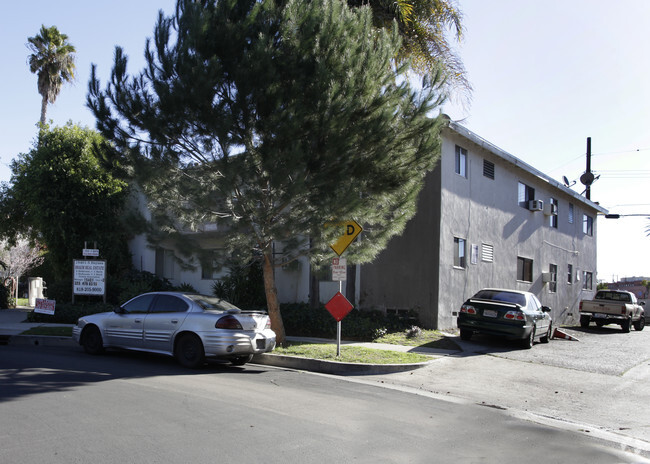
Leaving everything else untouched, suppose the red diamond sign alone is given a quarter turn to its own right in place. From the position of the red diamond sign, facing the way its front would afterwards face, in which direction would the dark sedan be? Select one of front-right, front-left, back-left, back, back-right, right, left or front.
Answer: back-right

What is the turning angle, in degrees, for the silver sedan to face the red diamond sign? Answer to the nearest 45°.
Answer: approximately 135° to its right

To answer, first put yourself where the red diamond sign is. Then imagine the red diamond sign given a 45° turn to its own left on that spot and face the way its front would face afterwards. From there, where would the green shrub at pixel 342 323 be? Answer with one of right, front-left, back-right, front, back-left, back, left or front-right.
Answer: back-left

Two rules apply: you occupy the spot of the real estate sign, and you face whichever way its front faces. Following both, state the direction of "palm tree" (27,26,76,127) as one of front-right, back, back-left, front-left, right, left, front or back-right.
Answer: back

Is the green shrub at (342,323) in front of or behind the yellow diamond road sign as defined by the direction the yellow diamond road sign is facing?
behind

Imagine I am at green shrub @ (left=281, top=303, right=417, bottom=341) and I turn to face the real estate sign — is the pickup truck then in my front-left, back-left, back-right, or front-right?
back-right

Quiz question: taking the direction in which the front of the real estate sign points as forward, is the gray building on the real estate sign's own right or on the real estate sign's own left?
on the real estate sign's own left

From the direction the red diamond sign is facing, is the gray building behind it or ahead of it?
behind

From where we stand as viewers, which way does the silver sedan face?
facing away from the viewer and to the left of the viewer

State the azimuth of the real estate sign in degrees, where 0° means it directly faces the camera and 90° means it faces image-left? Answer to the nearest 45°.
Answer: approximately 0°
